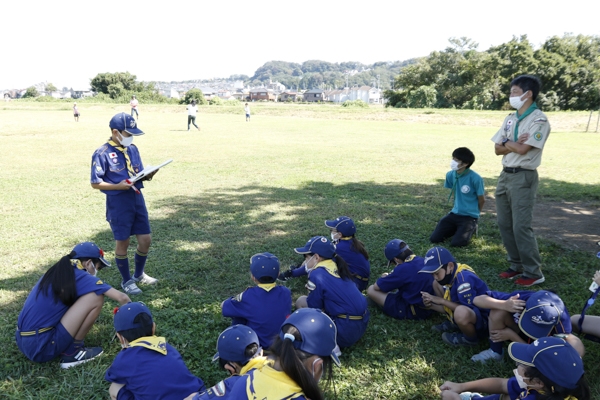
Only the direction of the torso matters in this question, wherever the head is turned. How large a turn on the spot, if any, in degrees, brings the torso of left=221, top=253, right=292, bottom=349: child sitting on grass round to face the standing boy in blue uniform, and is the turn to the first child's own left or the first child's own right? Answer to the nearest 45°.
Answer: approximately 45° to the first child's own left

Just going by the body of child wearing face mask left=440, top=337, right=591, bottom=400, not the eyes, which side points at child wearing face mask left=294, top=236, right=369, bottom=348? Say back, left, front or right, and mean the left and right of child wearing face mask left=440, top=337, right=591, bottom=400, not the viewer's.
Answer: front

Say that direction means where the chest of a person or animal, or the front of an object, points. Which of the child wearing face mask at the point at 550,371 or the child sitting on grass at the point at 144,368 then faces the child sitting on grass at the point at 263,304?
the child wearing face mask

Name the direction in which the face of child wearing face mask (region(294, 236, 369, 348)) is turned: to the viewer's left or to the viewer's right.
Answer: to the viewer's left

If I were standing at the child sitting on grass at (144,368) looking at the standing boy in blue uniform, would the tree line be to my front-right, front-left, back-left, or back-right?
front-right

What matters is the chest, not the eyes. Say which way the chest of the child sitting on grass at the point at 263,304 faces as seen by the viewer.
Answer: away from the camera

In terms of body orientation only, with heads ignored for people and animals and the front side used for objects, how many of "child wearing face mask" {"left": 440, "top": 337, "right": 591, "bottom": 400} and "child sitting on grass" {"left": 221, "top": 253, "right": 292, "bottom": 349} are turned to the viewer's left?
1

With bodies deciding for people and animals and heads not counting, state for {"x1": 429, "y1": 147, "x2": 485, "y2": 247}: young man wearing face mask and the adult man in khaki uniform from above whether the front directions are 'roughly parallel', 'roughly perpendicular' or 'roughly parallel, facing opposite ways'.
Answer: roughly parallel

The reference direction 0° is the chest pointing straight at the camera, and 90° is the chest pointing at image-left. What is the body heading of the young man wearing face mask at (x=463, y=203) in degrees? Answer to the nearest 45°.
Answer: approximately 45°

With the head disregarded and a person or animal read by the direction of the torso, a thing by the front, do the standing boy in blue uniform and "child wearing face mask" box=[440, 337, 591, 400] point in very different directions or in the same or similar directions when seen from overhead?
very different directions

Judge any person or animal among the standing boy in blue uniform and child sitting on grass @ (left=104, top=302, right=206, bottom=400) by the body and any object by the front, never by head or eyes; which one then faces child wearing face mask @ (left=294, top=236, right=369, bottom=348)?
the standing boy in blue uniform

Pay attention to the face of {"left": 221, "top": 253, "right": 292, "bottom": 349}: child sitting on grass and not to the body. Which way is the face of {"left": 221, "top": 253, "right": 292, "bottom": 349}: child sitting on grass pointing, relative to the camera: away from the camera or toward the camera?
away from the camera

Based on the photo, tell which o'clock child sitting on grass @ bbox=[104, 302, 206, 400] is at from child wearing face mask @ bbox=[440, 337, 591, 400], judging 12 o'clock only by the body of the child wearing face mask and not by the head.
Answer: The child sitting on grass is roughly at 11 o'clock from the child wearing face mask.

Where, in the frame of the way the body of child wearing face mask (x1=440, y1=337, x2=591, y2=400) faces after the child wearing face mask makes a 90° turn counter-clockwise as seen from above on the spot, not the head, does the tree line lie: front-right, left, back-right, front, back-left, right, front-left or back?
back

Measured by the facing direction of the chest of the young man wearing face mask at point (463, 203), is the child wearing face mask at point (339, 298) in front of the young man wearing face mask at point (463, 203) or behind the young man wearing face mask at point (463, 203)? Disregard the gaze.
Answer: in front

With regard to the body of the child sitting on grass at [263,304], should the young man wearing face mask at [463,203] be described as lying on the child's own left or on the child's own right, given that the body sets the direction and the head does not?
on the child's own right

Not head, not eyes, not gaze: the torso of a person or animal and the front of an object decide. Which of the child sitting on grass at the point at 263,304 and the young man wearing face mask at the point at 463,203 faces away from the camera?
the child sitting on grass
